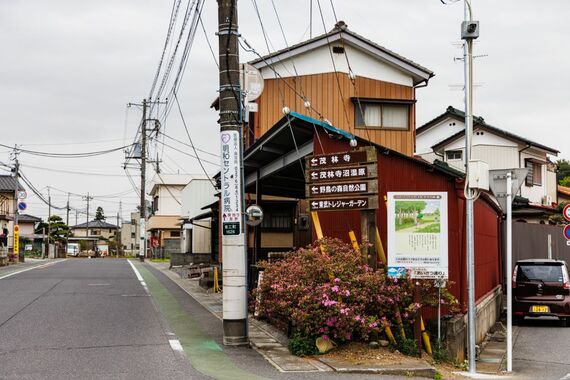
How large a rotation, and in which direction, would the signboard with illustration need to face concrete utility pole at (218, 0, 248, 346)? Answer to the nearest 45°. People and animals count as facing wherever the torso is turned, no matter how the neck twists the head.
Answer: approximately 90° to its right

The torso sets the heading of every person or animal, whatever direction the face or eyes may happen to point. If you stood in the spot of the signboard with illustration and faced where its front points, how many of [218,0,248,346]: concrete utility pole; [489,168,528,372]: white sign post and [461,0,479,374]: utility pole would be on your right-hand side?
1

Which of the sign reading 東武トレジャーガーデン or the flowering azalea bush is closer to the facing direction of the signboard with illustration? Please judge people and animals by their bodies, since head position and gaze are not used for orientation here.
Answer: the flowering azalea bush

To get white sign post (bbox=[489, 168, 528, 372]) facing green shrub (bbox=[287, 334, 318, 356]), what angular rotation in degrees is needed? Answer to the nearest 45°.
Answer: approximately 135° to its left

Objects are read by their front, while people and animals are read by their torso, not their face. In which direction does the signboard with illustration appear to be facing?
toward the camera

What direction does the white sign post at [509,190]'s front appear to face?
away from the camera
